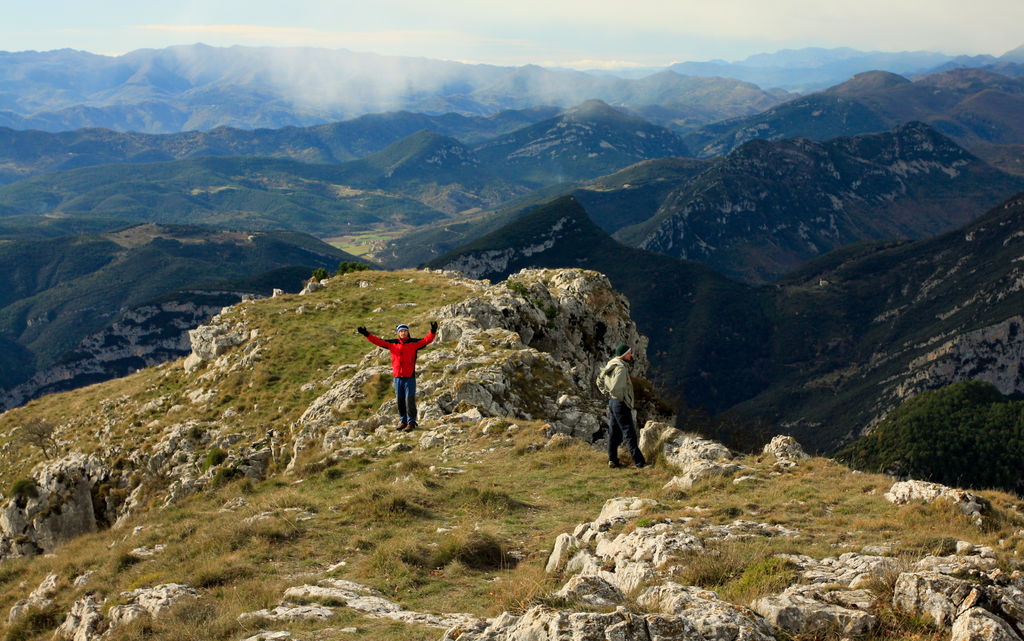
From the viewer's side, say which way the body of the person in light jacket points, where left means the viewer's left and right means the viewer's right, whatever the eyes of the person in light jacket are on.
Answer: facing to the right of the viewer

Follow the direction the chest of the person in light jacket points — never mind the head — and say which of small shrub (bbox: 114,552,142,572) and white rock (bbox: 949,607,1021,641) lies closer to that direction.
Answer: the white rock

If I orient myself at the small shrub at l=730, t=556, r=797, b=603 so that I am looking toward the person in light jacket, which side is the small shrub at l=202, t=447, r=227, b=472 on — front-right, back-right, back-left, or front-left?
front-left

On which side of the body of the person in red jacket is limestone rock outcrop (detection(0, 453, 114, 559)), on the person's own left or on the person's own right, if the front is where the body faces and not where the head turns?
on the person's own right

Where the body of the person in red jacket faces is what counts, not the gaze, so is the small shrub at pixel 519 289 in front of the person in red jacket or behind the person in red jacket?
behind

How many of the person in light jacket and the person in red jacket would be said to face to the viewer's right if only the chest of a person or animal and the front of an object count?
1

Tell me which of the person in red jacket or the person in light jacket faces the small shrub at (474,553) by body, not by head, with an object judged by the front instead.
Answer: the person in red jacket

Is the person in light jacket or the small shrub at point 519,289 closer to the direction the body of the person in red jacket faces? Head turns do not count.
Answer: the person in light jacket

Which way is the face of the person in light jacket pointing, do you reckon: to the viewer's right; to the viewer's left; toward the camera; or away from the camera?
to the viewer's right

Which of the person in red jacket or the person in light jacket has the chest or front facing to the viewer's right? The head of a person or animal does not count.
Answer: the person in light jacket

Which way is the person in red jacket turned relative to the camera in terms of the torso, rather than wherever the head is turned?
toward the camera

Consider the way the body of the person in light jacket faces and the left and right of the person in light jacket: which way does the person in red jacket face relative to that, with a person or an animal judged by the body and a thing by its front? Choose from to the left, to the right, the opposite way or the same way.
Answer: to the right

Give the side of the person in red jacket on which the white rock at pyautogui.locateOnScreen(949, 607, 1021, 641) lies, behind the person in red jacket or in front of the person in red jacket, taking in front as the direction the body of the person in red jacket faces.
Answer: in front
